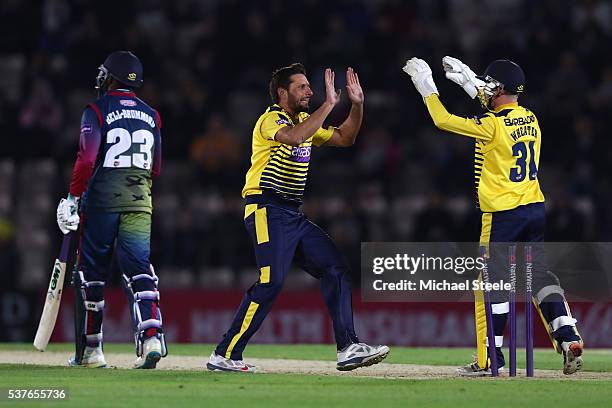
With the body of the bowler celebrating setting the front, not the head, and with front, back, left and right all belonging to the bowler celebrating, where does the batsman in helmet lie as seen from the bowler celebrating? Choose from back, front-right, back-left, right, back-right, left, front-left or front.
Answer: back-right

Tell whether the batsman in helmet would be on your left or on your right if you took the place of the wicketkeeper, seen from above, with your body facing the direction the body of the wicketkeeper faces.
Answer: on your left

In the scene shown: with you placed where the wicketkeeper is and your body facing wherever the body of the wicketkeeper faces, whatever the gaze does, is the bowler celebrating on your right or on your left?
on your left

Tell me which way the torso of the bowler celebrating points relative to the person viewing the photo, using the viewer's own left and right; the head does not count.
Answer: facing the viewer and to the right of the viewer

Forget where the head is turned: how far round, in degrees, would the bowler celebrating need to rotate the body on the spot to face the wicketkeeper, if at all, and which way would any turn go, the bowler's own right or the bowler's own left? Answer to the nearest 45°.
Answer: approximately 45° to the bowler's own left

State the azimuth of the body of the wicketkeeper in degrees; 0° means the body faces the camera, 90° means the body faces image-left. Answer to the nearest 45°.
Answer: approximately 135°

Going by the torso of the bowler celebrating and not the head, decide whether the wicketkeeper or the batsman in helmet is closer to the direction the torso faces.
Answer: the wicketkeeper

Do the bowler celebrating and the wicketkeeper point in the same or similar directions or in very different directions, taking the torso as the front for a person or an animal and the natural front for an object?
very different directions
